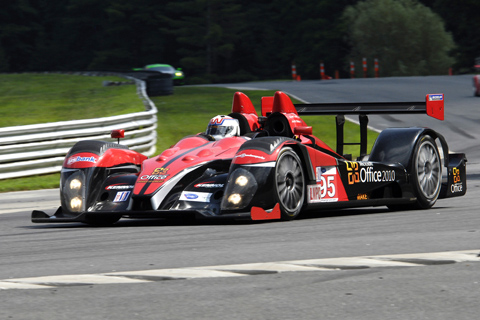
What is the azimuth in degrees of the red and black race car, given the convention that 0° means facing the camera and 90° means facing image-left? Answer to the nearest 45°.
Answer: approximately 45°
